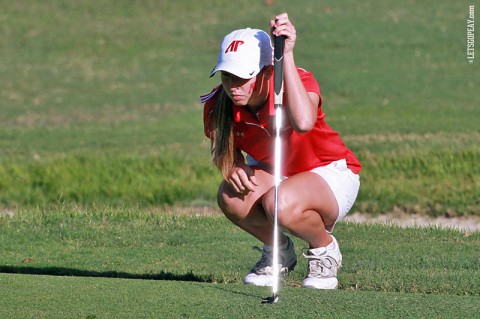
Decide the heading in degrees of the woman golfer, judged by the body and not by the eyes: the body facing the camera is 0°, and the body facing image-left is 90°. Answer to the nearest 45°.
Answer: approximately 45°
